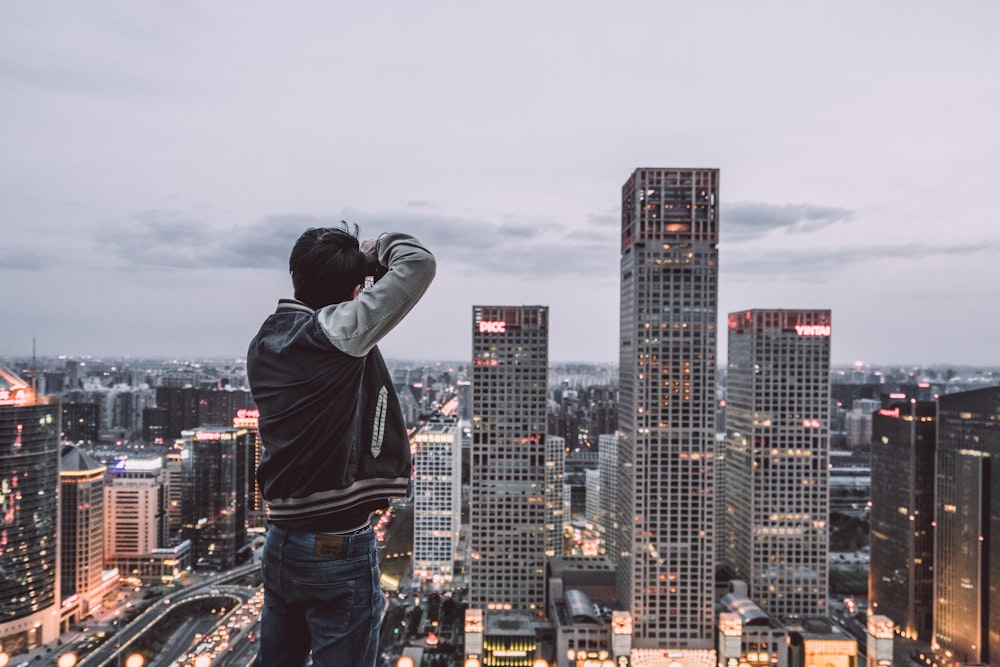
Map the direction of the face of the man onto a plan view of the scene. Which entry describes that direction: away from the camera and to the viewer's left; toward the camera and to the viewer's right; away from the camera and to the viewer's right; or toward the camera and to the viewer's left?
away from the camera and to the viewer's right

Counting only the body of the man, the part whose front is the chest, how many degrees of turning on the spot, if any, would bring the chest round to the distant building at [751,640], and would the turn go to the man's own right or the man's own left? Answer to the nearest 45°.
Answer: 0° — they already face it

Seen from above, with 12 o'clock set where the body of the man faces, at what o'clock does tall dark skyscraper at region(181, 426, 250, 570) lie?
The tall dark skyscraper is roughly at 10 o'clock from the man.

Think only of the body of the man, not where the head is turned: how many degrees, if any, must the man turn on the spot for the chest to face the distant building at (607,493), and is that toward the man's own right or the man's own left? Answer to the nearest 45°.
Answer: approximately 45° to the man's own left

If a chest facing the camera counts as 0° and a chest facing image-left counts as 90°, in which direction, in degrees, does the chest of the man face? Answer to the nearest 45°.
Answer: approximately 225°

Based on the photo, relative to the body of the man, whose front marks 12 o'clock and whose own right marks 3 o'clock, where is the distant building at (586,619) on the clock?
The distant building is roughly at 11 o'clock from the man.

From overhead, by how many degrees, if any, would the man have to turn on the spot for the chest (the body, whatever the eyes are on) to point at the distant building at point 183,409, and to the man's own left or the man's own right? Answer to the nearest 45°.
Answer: approximately 45° to the man's own left

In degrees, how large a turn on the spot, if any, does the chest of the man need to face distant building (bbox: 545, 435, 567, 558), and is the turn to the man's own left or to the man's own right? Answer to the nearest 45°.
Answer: approximately 45° to the man's own left

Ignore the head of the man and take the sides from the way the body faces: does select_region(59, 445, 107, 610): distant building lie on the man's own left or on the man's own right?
on the man's own left

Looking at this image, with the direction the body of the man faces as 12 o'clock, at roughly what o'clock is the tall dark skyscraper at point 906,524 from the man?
The tall dark skyscraper is roughly at 12 o'clock from the man.

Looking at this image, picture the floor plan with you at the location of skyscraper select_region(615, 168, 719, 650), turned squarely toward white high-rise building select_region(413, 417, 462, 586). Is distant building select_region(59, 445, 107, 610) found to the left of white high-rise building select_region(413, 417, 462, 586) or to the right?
left

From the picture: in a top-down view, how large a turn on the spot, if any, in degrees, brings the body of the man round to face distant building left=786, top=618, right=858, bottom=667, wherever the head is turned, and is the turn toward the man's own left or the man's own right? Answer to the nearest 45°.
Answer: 0° — they already face it
